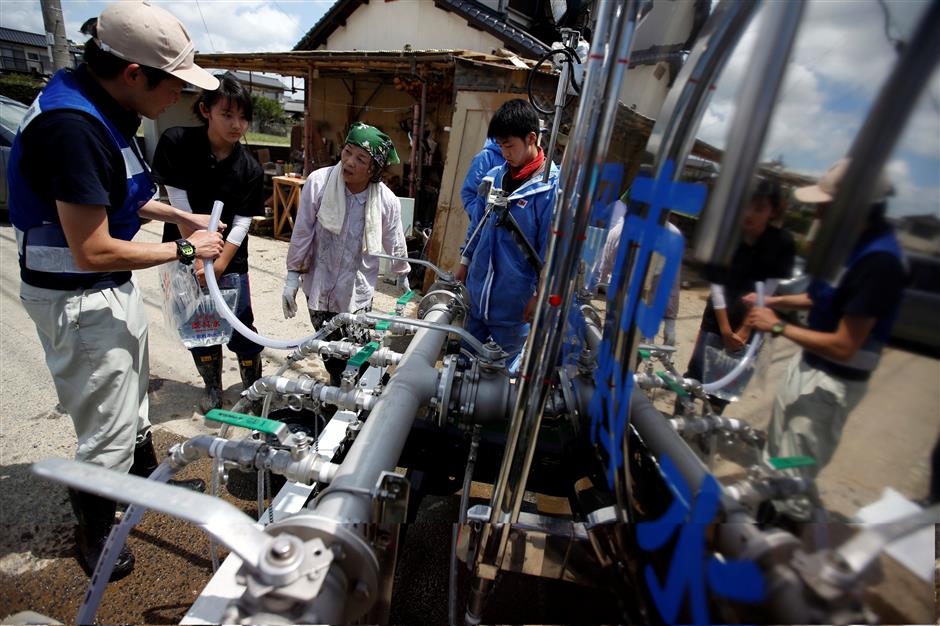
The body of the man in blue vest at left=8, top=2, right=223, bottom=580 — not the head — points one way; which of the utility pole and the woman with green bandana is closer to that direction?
the woman with green bandana

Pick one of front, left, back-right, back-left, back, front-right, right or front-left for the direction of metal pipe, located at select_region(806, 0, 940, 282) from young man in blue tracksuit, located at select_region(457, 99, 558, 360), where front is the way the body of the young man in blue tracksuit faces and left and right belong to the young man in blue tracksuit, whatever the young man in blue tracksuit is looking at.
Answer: front-left

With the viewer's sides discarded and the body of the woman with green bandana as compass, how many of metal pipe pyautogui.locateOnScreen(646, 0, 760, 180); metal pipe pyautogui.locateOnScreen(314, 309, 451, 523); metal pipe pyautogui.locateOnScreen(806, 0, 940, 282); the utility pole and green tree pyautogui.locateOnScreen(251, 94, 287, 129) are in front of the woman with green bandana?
3

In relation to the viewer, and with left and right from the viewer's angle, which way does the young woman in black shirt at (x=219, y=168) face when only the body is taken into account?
facing the viewer

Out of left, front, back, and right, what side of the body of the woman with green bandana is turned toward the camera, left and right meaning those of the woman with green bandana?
front

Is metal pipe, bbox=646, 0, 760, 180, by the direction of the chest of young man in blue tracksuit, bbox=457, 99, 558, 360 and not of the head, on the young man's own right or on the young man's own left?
on the young man's own left

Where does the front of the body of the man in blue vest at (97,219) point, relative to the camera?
to the viewer's right

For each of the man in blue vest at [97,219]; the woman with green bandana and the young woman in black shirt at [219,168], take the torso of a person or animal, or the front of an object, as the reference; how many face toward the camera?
2

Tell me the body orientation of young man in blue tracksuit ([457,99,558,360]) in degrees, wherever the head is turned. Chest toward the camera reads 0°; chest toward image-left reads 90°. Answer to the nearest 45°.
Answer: approximately 45°

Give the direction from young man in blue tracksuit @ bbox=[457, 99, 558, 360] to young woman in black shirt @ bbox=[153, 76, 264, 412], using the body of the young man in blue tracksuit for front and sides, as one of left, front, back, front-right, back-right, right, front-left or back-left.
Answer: front-right

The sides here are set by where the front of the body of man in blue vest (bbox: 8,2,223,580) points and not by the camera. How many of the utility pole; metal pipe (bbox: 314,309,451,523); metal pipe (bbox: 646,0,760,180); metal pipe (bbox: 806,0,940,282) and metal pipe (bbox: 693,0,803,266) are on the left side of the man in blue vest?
1

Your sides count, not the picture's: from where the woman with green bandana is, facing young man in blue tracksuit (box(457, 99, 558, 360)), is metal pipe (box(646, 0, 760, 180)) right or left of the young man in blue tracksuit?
right

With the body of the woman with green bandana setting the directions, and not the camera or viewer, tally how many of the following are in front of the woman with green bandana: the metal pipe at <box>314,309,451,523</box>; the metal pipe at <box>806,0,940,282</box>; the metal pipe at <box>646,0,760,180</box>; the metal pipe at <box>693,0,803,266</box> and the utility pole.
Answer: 4
